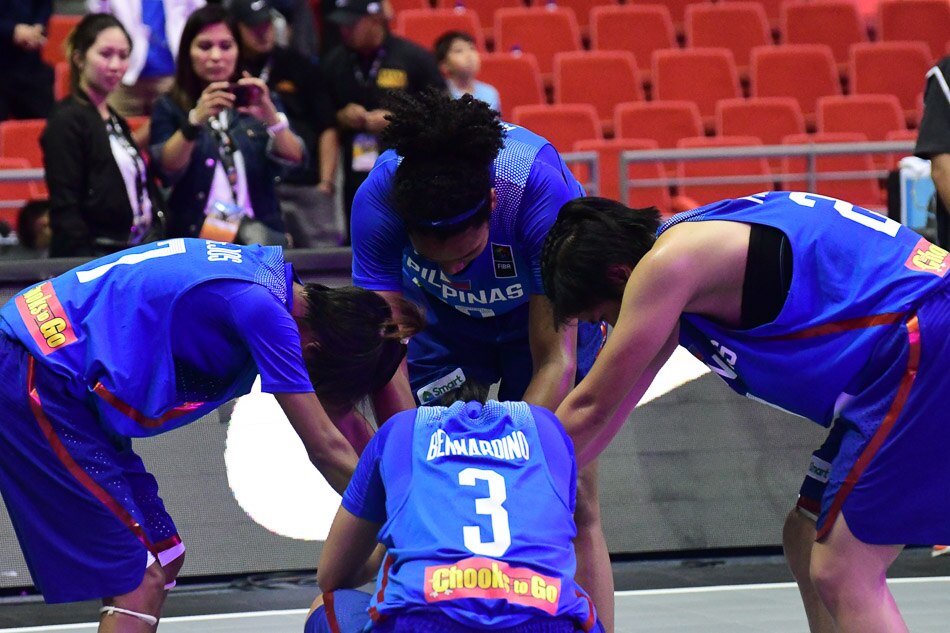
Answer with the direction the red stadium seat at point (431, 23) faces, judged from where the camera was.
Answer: facing the viewer

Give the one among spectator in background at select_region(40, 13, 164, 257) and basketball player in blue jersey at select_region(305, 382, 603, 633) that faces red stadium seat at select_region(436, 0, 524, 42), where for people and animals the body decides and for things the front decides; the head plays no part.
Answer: the basketball player in blue jersey

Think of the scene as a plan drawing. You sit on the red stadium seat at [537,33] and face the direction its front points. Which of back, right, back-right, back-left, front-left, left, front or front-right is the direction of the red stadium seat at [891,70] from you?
left

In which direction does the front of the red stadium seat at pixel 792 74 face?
toward the camera

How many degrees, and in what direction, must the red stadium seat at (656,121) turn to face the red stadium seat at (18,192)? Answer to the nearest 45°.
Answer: approximately 45° to its right

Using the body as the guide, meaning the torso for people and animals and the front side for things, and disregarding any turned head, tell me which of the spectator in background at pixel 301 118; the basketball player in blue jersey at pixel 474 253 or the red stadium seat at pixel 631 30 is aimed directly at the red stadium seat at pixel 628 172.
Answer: the red stadium seat at pixel 631 30

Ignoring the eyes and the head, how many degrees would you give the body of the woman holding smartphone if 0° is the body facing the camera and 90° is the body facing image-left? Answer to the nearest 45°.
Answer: approximately 0°

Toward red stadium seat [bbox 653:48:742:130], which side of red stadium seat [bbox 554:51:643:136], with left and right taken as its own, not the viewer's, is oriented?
left

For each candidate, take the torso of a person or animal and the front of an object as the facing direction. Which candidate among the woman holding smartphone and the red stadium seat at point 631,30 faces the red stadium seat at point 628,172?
the red stadium seat at point 631,30

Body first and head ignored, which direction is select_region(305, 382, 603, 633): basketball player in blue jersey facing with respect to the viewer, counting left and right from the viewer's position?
facing away from the viewer

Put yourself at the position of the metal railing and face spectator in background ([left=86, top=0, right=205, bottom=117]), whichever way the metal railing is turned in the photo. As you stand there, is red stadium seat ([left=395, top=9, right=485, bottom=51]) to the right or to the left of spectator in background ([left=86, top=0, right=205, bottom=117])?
right

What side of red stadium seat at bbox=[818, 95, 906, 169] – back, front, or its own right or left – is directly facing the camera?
front

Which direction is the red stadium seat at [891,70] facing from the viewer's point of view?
toward the camera

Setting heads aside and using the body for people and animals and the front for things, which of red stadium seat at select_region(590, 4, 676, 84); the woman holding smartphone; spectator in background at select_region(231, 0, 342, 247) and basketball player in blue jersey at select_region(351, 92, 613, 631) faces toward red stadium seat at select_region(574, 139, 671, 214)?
red stadium seat at select_region(590, 4, 676, 84)

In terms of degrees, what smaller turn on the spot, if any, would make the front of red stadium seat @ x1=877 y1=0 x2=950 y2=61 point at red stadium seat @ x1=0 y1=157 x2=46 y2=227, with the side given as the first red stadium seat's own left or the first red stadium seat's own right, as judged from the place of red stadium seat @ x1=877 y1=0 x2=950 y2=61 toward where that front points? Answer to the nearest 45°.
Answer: approximately 45° to the first red stadium seat's own right

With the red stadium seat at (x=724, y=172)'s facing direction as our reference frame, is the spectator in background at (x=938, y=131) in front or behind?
in front

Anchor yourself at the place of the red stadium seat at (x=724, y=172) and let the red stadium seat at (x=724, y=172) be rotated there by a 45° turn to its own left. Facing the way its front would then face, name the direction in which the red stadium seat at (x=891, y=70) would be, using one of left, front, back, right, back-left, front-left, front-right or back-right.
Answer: left
